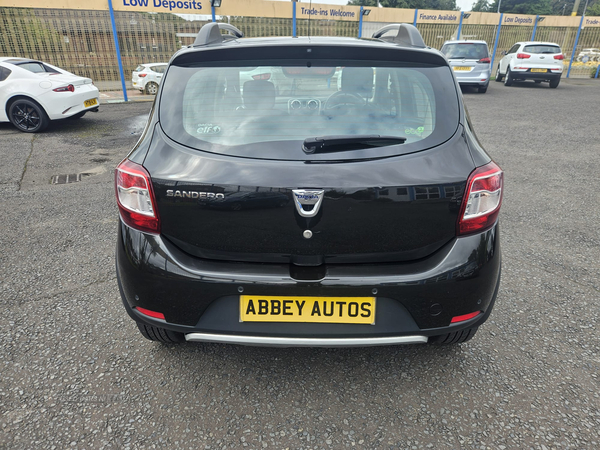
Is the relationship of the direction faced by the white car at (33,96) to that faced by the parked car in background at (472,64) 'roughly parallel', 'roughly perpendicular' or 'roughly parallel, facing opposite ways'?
roughly perpendicular

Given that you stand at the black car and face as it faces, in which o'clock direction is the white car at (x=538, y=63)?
The white car is roughly at 1 o'clock from the black car.

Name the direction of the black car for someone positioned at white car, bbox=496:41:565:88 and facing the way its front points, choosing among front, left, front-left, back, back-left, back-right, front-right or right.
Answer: back-left

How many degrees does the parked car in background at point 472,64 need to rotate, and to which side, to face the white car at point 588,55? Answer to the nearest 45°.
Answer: approximately 45° to its right

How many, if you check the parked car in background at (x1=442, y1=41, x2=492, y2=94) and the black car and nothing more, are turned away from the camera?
2

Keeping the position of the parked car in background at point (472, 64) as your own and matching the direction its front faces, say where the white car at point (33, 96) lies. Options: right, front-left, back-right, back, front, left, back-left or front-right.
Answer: back-left

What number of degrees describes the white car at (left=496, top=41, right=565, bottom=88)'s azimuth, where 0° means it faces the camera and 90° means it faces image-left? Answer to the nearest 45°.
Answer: approximately 135°

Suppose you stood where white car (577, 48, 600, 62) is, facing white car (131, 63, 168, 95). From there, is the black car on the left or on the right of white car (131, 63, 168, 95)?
left

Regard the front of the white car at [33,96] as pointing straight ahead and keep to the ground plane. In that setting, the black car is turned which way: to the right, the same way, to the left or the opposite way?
to the right

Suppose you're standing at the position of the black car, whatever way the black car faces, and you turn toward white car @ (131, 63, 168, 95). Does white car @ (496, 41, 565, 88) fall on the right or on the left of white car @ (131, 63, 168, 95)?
right

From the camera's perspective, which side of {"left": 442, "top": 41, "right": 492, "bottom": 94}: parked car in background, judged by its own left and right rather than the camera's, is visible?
back

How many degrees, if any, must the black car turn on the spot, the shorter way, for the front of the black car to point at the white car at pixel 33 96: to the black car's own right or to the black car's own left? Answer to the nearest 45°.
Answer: approximately 45° to the black car's own left

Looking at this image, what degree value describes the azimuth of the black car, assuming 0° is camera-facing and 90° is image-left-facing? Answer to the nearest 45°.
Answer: approximately 180°
